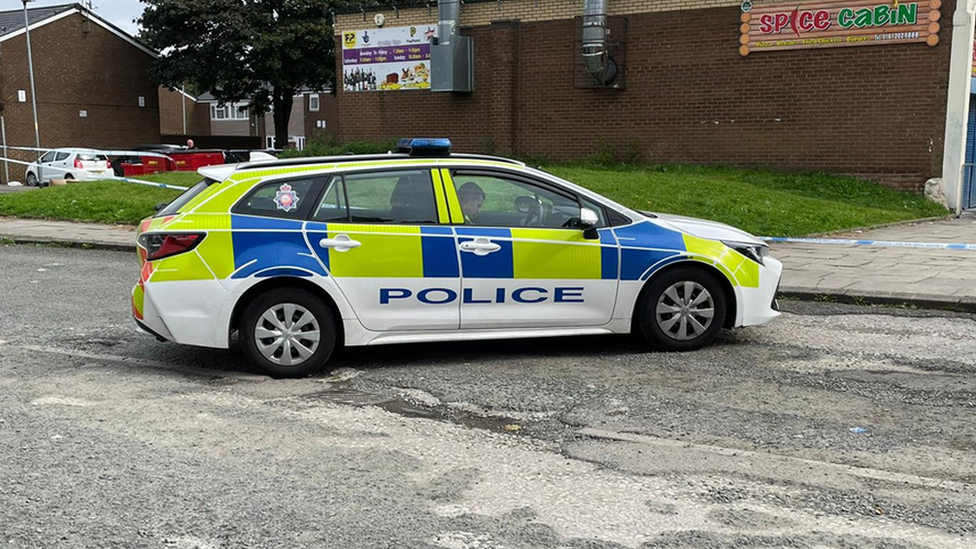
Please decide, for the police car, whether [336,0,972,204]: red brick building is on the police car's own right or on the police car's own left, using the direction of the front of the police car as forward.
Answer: on the police car's own left

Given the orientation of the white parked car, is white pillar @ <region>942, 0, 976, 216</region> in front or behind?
behind

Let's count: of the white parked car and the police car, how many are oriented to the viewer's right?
1

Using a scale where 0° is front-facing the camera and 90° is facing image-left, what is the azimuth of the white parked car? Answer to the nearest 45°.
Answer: approximately 135°

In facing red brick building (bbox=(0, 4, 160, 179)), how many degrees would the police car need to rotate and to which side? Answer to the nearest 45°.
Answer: approximately 135° to its left

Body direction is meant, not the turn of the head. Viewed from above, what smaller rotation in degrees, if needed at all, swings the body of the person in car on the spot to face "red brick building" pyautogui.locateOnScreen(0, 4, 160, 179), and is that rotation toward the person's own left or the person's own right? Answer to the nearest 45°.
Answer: approximately 135° to the person's own left

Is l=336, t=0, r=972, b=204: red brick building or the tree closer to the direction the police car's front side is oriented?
the red brick building

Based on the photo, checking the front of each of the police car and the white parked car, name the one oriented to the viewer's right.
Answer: the police car

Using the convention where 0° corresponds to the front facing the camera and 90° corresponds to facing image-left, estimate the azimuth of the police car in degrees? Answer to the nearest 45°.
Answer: approximately 270°

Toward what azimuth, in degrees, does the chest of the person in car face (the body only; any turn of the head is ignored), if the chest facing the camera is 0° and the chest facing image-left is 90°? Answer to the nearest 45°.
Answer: approximately 270°

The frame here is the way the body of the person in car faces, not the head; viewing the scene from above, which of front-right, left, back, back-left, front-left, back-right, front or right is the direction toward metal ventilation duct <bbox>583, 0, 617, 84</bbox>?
left

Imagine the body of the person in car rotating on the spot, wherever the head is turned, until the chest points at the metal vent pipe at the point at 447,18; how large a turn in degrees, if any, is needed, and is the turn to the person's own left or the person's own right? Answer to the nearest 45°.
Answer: approximately 90° to the person's own left
